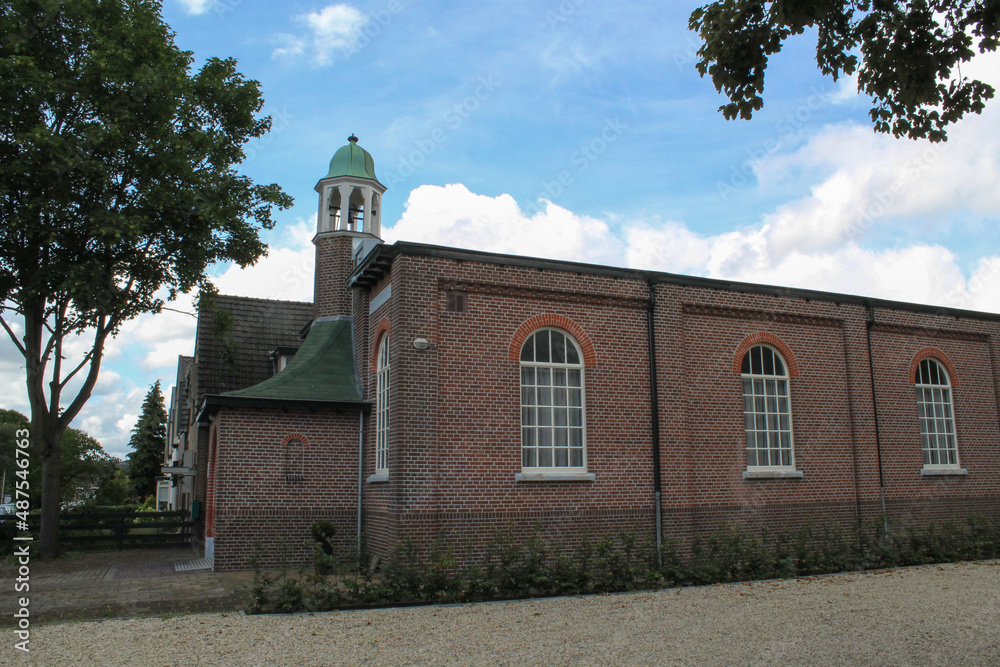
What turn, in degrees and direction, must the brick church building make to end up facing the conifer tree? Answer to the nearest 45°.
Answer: approximately 90° to its right

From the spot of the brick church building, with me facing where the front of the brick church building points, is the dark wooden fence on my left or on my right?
on my right

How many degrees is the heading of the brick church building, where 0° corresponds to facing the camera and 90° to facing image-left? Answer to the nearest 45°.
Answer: approximately 45°
